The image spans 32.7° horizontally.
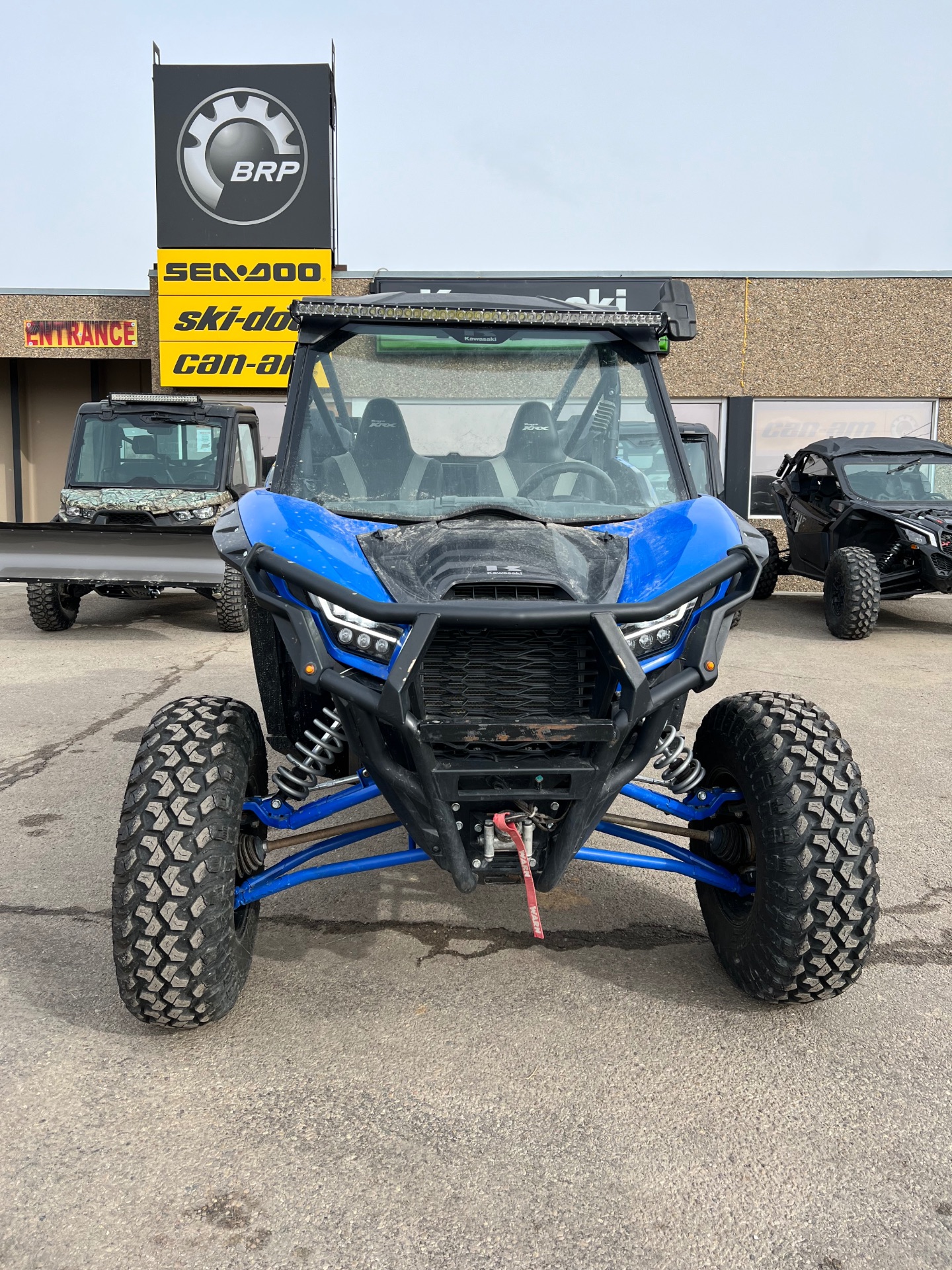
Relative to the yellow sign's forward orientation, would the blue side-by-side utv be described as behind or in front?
in front

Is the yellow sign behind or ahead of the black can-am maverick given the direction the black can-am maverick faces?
behind

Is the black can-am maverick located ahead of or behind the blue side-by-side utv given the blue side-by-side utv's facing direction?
behind

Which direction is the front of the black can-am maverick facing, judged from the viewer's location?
facing the viewer and to the right of the viewer

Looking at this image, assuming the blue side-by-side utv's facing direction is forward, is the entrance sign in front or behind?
behind

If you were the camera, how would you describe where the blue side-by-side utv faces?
facing the viewer

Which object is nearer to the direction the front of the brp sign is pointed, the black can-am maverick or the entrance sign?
the black can-am maverick

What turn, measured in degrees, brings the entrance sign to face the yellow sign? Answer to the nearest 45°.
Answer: approximately 45° to its left

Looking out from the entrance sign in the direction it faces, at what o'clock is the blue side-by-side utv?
The blue side-by-side utv is roughly at 12 o'clock from the entrance sign.

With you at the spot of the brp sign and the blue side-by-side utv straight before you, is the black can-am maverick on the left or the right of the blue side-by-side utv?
left

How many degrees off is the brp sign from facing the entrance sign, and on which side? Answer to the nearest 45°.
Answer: approximately 135° to its right

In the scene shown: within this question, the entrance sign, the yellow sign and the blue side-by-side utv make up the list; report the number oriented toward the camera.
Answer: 3

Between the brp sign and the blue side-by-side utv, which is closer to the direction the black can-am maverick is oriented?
the blue side-by-side utv

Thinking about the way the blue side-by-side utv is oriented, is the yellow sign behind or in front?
behind

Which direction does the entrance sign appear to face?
toward the camera
